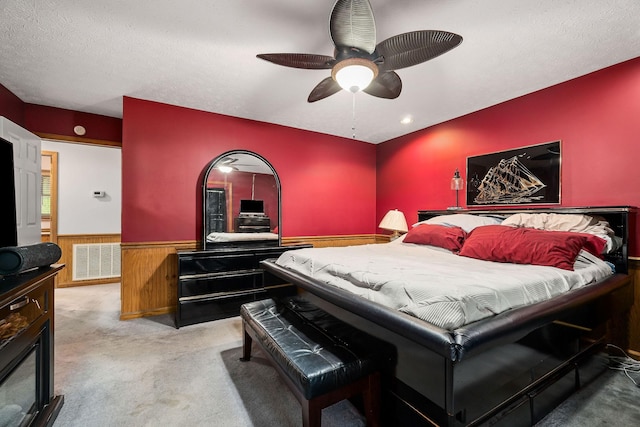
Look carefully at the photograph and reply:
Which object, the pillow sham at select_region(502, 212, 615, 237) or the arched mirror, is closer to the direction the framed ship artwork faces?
the arched mirror

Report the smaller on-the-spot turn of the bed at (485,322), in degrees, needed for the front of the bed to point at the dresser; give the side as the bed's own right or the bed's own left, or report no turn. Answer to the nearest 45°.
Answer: approximately 45° to the bed's own right

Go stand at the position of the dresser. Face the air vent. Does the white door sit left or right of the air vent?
left

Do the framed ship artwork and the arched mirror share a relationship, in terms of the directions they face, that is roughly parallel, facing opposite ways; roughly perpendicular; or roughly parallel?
roughly perpendicular

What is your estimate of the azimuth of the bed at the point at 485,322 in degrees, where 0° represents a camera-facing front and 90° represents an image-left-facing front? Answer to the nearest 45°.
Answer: approximately 45°

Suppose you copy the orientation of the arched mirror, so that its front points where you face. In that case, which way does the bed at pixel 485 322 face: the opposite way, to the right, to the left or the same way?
to the right

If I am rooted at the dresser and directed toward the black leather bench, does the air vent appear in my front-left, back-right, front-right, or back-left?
back-right

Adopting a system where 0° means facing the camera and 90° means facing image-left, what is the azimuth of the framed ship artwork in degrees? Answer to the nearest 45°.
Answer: approximately 45°

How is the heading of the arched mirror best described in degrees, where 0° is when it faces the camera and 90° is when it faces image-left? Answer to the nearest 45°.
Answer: approximately 0°

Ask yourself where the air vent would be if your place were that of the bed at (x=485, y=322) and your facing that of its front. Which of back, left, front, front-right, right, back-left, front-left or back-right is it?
front-right

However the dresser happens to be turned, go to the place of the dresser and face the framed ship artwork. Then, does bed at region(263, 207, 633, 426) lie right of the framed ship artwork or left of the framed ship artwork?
right
